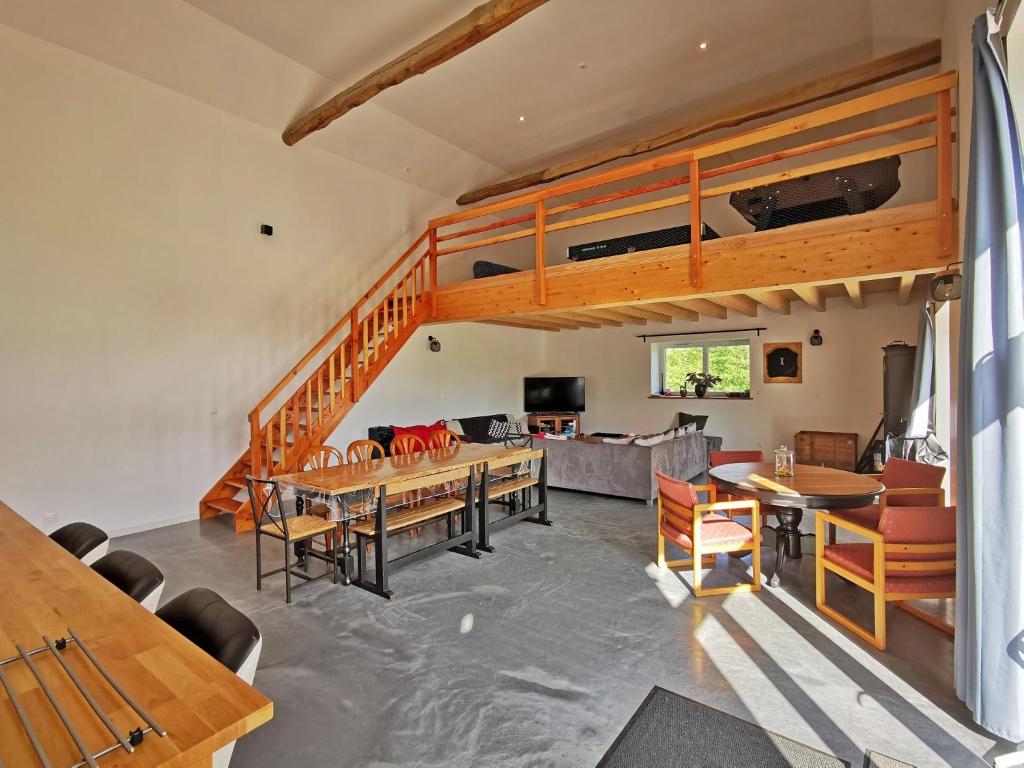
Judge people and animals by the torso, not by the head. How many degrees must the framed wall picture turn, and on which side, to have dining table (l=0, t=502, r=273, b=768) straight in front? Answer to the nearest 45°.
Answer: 0° — it already faces it

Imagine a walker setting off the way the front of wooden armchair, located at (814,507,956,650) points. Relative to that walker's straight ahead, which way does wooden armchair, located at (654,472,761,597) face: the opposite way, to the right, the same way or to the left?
to the right

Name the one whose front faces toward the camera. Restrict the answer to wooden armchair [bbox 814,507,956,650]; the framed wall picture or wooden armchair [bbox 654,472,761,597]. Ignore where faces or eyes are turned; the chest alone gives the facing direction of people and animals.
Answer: the framed wall picture

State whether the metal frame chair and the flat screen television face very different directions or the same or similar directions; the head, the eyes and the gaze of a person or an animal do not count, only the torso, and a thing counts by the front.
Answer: very different directions

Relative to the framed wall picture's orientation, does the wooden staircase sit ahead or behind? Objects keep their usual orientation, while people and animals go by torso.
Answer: ahead

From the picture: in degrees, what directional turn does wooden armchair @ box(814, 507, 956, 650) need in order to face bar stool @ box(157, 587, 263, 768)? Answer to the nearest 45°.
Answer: approximately 90° to its left

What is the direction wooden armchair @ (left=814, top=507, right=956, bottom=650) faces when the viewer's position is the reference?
facing away from the viewer and to the left of the viewer

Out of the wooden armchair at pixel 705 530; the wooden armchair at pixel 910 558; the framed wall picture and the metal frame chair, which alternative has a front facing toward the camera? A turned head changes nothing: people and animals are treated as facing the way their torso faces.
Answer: the framed wall picture

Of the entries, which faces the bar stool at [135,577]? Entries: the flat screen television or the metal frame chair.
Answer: the flat screen television

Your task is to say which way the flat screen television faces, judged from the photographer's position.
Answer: facing the viewer

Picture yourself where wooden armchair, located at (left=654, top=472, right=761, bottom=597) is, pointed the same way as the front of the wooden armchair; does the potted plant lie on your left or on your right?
on your left

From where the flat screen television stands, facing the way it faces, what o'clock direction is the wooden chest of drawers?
The wooden chest of drawers is roughly at 10 o'clock from the flat screen television.

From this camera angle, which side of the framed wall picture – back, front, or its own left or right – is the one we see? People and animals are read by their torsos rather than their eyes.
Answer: front

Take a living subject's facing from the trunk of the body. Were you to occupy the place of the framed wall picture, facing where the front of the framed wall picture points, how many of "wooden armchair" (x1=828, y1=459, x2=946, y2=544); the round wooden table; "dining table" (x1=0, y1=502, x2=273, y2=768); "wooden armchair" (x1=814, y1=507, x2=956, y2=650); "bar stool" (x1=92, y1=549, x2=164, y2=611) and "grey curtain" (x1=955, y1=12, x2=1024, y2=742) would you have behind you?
0

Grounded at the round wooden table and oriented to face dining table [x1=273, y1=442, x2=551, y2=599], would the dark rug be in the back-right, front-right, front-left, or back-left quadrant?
front-left

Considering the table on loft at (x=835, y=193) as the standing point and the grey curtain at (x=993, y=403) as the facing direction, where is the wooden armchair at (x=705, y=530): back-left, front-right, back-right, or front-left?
front-right
